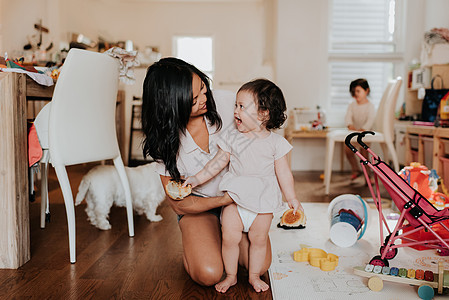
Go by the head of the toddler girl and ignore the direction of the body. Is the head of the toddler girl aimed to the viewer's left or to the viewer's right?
to the viewer's left

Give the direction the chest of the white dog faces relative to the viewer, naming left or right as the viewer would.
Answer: facing to the right of the viewer

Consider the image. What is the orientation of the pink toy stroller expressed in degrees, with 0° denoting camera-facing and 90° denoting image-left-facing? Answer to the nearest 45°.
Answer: approximately 270°

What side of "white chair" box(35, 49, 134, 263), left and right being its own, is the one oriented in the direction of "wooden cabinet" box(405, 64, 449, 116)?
right

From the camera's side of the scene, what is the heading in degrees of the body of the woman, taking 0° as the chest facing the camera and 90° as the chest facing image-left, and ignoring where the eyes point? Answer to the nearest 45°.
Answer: approximately 315°

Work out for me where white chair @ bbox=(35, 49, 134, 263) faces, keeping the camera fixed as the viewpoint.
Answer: facing away from the viewer and to the left of the viewer

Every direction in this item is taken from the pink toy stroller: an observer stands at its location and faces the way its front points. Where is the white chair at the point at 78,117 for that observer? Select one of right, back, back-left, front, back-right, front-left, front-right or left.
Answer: back

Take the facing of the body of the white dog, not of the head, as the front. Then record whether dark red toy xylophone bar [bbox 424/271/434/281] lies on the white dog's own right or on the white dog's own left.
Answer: on the white dog's own right

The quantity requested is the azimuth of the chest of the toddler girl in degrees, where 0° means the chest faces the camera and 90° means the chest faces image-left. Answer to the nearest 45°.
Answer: approximately 0°

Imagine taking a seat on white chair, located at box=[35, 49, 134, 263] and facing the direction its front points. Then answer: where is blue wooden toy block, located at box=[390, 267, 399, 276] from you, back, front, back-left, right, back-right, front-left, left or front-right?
back
